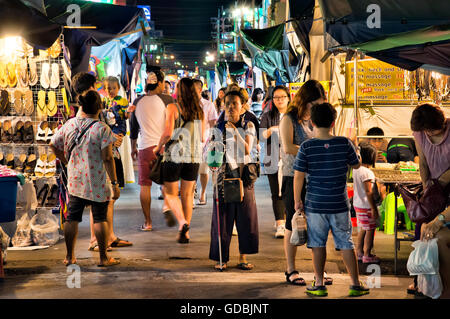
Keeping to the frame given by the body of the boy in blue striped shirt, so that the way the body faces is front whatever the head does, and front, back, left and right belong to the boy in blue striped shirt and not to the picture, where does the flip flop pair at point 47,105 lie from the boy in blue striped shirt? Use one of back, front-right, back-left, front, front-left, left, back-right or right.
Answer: front-left

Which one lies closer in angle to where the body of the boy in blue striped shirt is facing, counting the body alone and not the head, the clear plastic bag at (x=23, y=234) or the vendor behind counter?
the vendor behind counter

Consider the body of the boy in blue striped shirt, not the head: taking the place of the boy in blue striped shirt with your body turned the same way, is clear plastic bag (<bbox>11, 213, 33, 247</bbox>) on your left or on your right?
on your left

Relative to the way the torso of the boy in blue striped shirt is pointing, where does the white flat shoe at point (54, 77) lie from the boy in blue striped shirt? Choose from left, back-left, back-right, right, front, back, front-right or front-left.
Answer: front-left

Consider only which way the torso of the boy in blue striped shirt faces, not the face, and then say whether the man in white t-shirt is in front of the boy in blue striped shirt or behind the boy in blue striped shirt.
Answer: in front

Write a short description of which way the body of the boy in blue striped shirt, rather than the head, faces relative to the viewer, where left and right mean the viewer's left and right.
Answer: facing away from the viewer

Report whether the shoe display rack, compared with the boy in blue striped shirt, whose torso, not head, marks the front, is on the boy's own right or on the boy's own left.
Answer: on the boy's own left

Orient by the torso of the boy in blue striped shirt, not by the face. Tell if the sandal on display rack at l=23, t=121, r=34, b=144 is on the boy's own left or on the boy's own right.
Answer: on the boy's own left

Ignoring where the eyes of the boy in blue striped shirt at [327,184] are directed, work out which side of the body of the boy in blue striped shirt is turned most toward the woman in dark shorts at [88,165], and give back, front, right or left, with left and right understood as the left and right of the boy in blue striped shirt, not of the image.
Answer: left

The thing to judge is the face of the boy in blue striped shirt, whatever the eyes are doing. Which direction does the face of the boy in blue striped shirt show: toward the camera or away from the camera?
away from the camera

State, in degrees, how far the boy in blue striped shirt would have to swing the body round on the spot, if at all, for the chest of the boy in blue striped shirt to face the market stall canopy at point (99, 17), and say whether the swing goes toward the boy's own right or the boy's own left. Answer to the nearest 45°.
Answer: approximately 45° to the boy's own left
